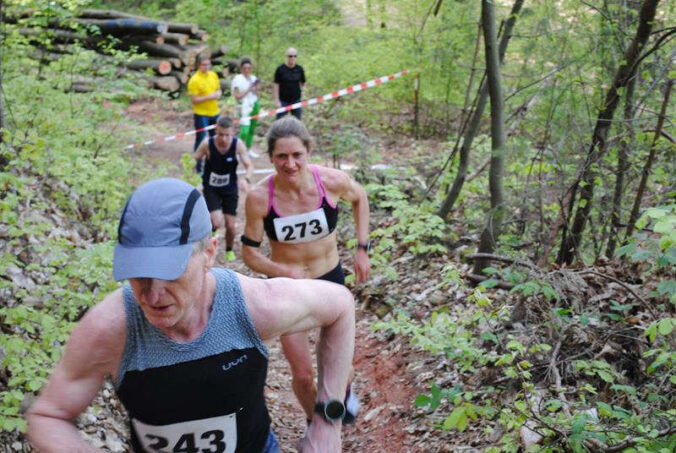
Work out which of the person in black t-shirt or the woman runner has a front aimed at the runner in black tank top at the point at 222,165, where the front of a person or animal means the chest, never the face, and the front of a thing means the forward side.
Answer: the person in black t-shirt

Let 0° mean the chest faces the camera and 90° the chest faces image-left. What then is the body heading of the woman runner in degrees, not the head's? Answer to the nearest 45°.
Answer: approximately 0°

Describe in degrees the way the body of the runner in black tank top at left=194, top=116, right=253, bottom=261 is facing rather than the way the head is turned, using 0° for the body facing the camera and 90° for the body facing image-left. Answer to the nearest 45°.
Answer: approximately 0°

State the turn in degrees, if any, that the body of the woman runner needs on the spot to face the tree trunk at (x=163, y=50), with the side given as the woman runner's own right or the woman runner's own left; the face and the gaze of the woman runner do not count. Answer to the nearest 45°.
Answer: approximately 180°

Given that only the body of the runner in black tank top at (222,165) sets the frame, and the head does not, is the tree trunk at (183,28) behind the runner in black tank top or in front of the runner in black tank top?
behind

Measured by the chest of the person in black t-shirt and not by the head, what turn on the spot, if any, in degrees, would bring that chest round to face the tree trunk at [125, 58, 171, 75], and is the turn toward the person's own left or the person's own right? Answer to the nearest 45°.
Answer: approximately 135° to the person's own right
